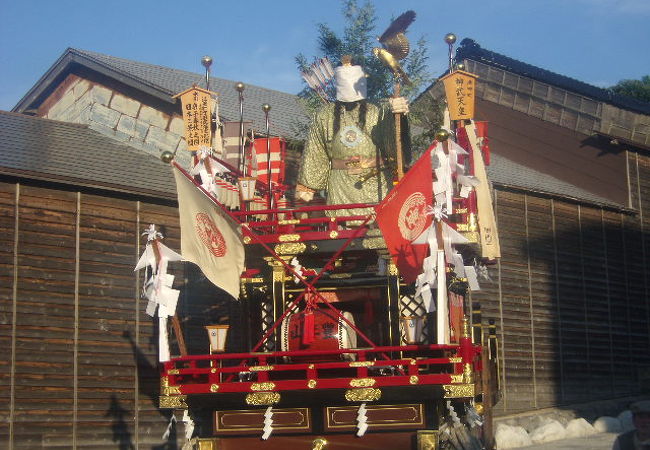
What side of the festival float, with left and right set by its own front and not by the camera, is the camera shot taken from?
front

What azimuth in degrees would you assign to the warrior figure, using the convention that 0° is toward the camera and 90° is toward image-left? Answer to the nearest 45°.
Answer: approximately 0°
